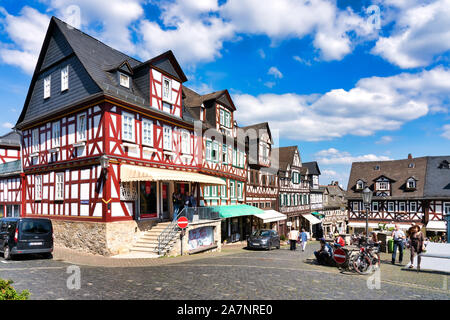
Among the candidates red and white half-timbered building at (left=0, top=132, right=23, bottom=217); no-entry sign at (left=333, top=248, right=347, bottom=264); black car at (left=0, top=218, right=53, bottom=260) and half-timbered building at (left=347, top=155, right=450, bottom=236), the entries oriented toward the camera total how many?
3

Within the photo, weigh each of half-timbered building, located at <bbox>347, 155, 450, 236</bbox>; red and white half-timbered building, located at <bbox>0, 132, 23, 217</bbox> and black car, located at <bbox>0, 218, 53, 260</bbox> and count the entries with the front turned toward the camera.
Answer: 2

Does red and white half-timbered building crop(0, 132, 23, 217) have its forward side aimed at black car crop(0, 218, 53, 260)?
yes

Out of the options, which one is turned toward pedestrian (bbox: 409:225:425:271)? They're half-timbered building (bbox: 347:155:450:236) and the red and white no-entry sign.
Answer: the half-timbered building
